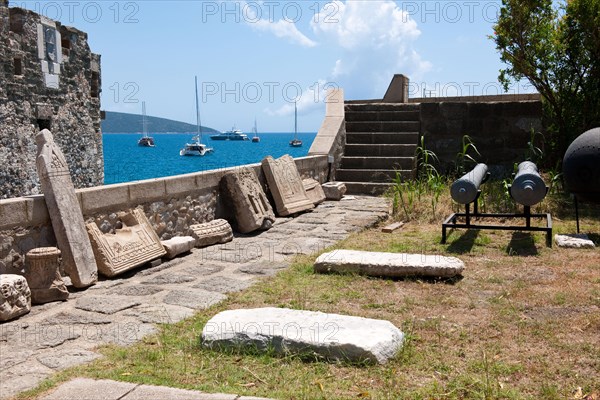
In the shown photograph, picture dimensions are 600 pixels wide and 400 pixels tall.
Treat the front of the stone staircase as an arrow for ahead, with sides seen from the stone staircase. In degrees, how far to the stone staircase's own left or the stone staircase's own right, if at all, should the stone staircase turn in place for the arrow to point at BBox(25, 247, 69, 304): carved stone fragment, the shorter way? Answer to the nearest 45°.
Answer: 0° — it already faces it

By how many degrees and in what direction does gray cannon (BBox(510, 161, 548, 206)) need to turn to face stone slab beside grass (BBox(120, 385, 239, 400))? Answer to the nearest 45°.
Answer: approximately 180°

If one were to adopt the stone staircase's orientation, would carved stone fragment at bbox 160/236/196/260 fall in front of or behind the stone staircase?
in front

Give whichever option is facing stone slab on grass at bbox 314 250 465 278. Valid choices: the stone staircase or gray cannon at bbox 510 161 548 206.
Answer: the stone staircase

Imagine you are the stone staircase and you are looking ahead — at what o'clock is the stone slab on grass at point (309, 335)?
The stone slab on grass is roughly at 12 o'clock from the stone staircase.

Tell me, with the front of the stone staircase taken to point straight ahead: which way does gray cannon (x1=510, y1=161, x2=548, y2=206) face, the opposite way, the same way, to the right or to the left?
the opposite way

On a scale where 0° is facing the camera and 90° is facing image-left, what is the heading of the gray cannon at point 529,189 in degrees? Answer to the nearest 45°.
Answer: approximately 180°

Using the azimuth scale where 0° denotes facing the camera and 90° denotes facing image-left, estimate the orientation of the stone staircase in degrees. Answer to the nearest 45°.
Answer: approximately 0°

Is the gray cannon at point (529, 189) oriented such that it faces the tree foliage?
yes

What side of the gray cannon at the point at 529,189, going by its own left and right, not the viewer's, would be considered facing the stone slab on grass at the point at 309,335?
back

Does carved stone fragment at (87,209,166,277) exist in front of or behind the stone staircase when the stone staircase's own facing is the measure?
in front
